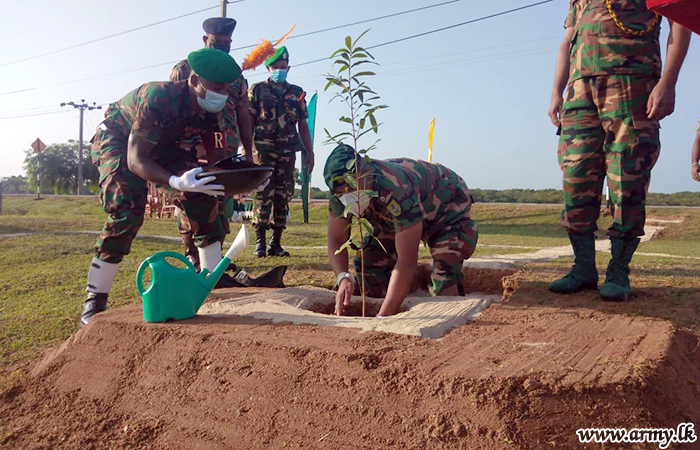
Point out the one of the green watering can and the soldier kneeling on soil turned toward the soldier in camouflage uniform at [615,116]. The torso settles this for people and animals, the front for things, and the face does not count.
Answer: the green watering can

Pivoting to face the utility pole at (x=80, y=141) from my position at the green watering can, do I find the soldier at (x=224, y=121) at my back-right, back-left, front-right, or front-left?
front-right

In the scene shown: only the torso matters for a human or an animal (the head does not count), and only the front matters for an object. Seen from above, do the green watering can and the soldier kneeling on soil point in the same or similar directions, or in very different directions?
very different directions

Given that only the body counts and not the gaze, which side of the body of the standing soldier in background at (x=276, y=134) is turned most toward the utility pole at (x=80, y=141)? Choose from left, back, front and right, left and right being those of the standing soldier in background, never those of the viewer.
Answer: back

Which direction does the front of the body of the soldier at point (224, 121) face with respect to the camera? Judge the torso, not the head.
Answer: toward the camera

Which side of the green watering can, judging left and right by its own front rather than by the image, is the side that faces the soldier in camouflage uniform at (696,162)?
front

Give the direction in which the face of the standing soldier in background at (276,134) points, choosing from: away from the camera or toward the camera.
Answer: toward the camera

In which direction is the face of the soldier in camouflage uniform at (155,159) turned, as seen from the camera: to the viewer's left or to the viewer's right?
to the viewer's right

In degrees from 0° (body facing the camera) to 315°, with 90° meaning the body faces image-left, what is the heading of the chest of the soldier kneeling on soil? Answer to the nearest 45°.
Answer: approximately 45°

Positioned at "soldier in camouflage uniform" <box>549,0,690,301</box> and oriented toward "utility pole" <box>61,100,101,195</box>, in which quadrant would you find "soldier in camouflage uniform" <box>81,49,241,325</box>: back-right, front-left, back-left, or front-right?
front-left

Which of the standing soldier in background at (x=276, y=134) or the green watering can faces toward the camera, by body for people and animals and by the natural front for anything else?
the standing soldier in background

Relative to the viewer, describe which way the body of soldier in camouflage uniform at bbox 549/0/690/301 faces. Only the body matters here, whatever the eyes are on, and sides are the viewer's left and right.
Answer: facing the viewer and to the left of the viewer

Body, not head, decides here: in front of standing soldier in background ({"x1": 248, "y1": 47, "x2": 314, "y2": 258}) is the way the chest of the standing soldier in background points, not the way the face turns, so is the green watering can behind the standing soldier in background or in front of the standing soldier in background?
in front

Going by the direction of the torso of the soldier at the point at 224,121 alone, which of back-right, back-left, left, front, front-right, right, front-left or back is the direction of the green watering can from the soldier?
front

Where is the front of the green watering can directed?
to the viewer's right

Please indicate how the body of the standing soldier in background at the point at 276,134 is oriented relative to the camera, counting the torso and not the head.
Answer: toward the camera

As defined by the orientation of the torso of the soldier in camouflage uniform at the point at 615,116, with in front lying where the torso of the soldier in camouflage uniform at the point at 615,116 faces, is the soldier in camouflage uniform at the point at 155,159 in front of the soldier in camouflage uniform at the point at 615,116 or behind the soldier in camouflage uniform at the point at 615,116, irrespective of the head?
in front
